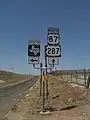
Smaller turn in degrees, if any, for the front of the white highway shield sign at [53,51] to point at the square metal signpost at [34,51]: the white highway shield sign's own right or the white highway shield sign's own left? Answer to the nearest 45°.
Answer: approximately 135° to the white highway shield sign's own right

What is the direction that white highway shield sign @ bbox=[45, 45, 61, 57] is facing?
toward the camera
